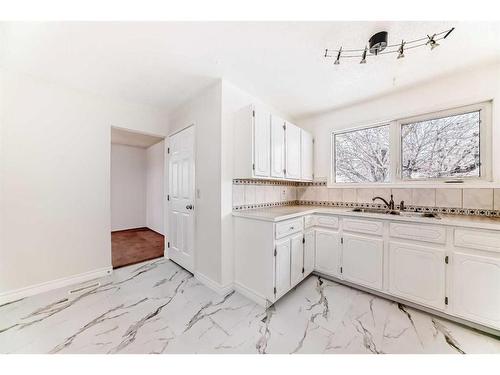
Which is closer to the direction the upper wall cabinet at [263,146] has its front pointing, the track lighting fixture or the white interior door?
the track lighting fixture

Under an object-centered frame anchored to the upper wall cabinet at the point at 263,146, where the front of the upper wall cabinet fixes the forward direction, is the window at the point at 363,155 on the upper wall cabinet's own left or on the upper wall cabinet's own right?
on the upper wall cabinet's own left

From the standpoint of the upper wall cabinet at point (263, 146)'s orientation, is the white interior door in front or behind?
behind

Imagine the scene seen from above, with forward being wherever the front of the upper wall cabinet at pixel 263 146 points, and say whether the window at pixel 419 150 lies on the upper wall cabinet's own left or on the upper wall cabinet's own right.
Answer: on the upper wall cabinet's own left

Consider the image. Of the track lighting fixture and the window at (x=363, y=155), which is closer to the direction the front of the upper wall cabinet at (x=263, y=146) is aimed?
the track lighting fixture

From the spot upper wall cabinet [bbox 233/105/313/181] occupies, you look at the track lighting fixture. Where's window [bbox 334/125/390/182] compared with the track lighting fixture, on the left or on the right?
left

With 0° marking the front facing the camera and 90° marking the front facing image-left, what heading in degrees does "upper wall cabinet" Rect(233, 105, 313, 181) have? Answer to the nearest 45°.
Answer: approximately 315°

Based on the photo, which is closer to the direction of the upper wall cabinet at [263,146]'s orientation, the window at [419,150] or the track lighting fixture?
the track lighting fixture
